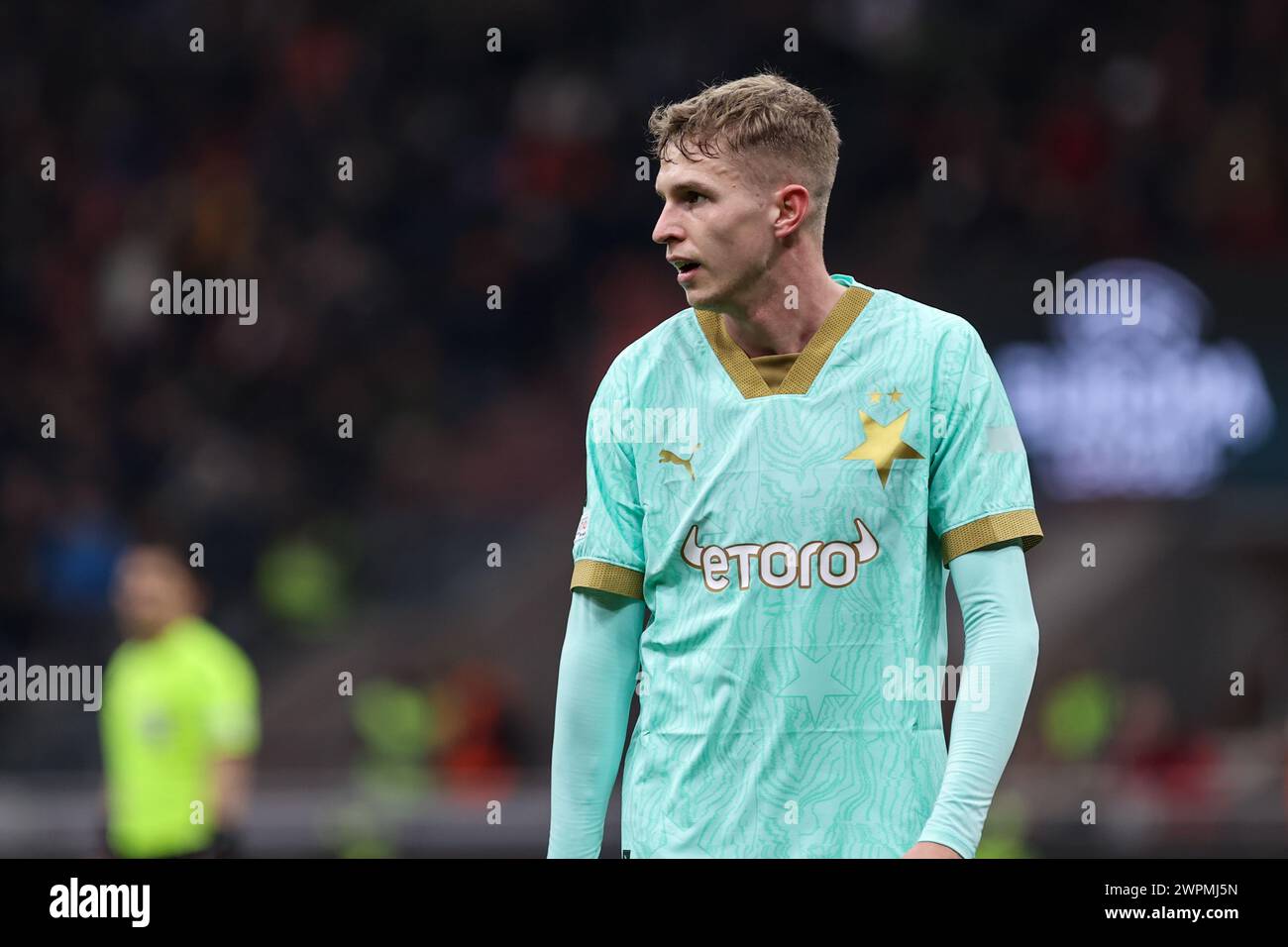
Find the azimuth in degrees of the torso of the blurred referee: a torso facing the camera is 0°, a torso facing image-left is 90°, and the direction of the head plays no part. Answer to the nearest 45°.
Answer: approximately 45°

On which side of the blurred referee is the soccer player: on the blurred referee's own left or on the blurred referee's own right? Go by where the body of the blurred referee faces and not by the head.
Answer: on the blurred referee's own left

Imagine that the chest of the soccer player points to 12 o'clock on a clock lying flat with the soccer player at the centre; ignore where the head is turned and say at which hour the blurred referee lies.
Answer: The blurred referee is roughly at 5 o'clock from the soccer player.

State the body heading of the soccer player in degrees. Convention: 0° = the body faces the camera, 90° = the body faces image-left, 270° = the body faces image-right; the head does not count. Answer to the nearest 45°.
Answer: approximately 0°
